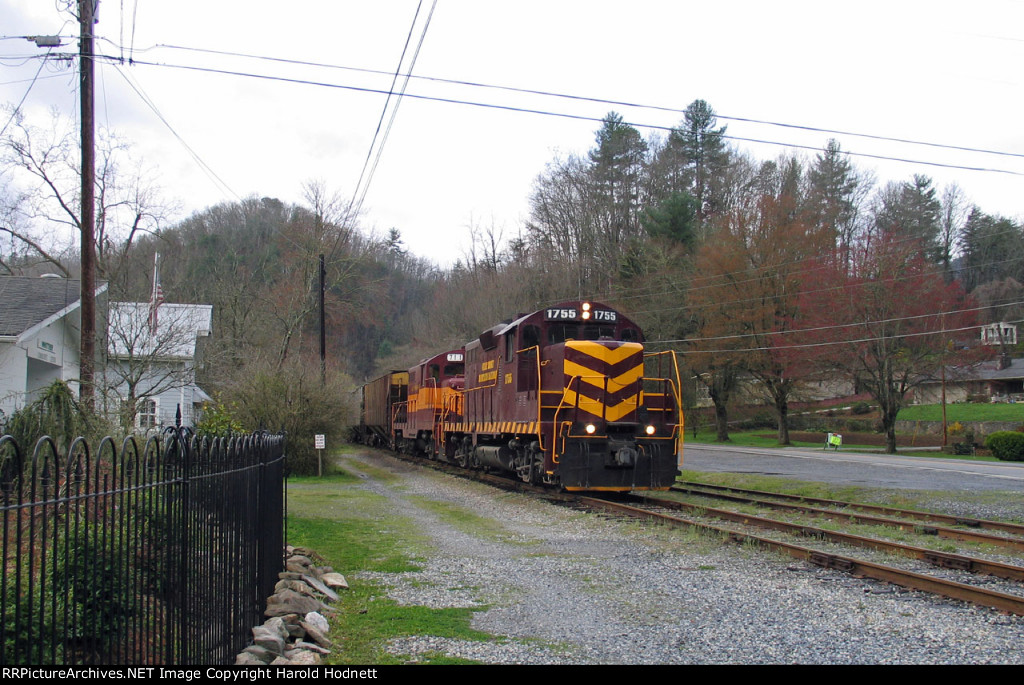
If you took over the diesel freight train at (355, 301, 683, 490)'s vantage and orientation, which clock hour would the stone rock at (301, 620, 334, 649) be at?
The stone rock is roughly at 2 o'clock from the diesel freight train.

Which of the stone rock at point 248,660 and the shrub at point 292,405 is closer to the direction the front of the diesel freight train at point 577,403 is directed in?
the stone rock

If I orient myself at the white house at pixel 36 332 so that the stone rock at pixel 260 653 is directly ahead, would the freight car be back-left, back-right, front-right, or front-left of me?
back-left

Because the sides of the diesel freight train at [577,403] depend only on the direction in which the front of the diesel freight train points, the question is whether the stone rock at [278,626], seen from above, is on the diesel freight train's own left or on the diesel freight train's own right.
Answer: on the diesel freight train's own right

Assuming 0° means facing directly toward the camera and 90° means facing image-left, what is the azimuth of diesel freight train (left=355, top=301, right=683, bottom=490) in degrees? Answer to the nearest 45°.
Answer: approximately 315°

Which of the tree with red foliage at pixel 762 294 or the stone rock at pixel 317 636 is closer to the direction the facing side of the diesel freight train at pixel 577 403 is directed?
the stone rock

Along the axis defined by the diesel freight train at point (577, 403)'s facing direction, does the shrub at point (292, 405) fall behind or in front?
behind

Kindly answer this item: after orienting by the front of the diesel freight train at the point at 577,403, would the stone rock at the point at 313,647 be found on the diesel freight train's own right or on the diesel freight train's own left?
on the diesel freight train's own right

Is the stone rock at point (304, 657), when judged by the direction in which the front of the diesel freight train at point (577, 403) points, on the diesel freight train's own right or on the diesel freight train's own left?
on the diesel freight train's own right

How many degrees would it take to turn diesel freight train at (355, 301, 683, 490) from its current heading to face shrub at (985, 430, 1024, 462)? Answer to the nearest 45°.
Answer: approximately 90° to its left

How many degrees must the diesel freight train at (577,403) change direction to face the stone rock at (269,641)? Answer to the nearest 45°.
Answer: approximately 45° to its right
